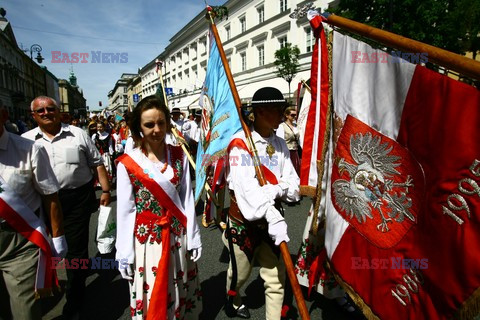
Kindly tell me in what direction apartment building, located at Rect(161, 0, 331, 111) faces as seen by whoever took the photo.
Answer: facing the viewer and to the left of the viewer

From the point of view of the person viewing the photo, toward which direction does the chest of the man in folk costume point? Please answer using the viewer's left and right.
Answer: facing the viewer and to the right of the viewer

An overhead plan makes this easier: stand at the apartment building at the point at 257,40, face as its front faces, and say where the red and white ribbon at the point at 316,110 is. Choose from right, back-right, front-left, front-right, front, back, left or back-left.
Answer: front-left

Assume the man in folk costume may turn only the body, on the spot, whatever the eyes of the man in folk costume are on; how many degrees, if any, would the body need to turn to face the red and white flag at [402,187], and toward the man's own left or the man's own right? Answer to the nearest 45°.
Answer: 0° — they already face it

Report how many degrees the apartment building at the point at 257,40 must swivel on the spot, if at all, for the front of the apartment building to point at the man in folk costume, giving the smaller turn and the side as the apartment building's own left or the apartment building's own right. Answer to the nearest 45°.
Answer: approximately 45° to the apartment building's own left

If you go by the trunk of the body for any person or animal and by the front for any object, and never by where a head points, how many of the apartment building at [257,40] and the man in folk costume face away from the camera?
0

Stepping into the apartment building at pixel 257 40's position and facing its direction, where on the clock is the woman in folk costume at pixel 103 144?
The woman in folk costume is roughly at 11 o'clock from the apartment building.

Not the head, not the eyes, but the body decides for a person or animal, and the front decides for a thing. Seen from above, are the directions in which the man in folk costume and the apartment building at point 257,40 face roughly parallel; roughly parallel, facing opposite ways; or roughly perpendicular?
roughly perpendicular

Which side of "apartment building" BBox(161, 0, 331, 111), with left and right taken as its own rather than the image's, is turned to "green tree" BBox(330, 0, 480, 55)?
left
